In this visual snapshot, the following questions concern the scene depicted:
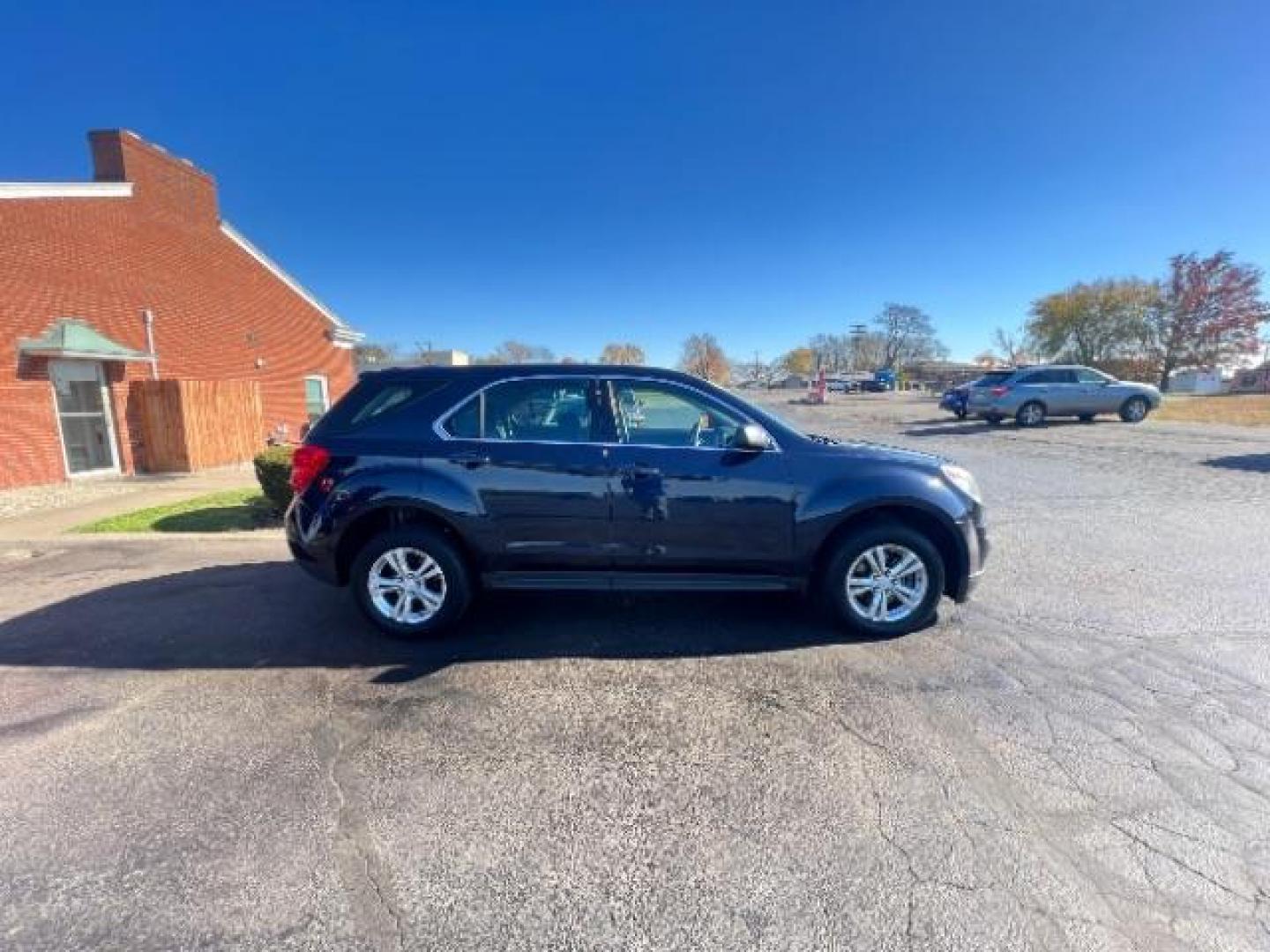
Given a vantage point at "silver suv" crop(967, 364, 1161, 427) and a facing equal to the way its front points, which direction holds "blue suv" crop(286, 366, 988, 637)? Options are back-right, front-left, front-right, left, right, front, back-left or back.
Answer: back-right

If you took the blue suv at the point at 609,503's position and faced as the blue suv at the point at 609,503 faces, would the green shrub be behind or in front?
behind

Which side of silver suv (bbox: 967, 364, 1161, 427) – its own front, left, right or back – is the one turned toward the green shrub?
back

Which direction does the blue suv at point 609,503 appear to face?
to the viewer's right

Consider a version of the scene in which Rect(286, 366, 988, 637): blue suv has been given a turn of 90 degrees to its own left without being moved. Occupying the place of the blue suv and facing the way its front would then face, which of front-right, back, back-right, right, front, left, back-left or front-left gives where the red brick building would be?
front-left

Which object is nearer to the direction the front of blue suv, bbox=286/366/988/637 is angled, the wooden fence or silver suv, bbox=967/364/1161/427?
the silver suv

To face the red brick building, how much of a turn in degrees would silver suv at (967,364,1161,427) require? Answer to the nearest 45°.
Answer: approximately 180°

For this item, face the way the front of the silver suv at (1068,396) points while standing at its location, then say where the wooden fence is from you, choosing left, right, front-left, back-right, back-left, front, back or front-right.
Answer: back

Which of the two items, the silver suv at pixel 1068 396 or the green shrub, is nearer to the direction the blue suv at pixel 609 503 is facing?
the silver suv

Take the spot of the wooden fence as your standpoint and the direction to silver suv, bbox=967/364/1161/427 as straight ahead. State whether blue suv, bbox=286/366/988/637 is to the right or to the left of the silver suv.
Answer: right

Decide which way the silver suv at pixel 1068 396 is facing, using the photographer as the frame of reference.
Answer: facing away from the viewer and to the right of the viewer

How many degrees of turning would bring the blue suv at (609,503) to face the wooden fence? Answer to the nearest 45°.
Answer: approximately 135° to its left
